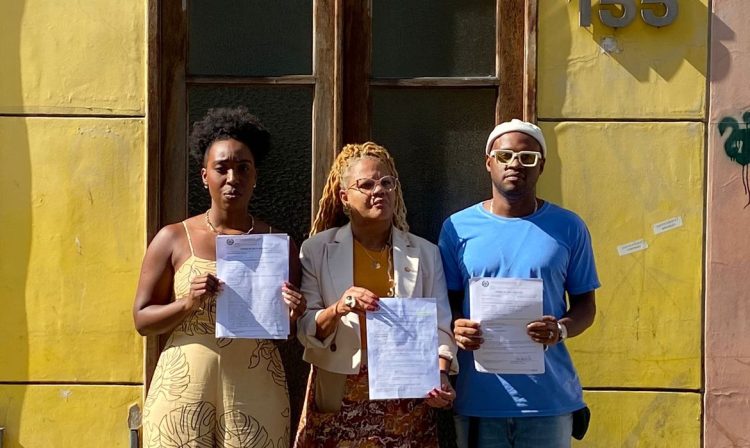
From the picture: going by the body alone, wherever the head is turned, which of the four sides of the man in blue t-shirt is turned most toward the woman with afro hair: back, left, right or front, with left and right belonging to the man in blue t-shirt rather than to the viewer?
right

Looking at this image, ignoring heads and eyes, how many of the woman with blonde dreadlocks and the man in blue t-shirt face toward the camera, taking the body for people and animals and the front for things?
2

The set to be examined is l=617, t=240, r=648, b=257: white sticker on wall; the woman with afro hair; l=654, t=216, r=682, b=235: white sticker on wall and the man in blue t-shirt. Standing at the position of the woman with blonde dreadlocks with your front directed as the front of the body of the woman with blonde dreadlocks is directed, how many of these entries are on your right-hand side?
1

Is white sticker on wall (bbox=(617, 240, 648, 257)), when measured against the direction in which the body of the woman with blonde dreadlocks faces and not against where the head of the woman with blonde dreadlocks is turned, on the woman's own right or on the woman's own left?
on the woman's own left

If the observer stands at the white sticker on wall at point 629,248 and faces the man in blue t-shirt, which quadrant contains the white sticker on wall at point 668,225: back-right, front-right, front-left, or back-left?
back-left

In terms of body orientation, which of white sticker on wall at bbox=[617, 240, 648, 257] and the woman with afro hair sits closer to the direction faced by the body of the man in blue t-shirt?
the woman with afro hair

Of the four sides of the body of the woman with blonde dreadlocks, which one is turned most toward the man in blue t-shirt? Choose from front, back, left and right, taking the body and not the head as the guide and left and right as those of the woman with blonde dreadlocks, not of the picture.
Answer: left

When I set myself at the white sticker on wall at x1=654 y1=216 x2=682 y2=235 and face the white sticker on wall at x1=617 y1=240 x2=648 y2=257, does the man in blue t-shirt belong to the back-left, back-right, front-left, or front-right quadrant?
front-left

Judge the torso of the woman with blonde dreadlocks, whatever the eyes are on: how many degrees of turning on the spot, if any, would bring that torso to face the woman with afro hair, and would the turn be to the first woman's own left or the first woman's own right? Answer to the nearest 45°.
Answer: approximately 90° to the first woman's own right

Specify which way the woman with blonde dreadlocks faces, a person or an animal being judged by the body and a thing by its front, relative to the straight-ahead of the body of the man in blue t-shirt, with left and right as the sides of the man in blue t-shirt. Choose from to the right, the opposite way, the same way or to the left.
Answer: the same way

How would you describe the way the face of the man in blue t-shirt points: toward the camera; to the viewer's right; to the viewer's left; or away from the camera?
toward the camera

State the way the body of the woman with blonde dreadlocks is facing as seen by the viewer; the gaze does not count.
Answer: toward the camera

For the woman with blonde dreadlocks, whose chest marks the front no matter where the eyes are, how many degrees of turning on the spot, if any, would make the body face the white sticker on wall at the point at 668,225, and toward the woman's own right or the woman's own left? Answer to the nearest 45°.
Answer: approximately 135° to the woman's own left

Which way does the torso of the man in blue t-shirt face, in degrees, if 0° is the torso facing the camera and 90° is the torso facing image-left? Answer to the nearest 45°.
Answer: approximately 0°

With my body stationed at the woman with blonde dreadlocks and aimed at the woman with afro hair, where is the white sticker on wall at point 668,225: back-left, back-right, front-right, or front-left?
back-right

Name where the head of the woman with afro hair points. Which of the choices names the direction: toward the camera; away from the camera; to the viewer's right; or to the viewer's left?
toward the camera
